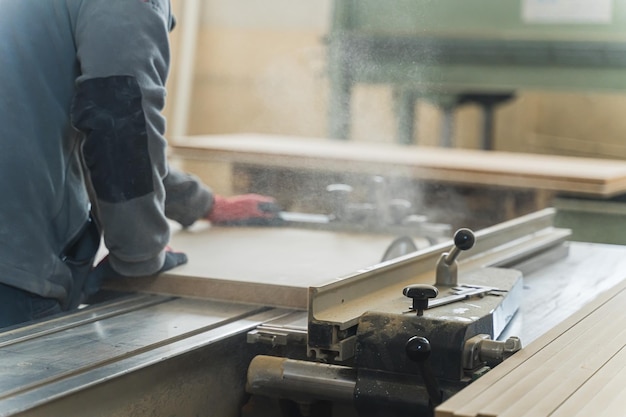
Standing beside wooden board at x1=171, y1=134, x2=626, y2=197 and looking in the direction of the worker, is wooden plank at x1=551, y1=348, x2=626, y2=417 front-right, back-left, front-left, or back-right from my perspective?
front-left

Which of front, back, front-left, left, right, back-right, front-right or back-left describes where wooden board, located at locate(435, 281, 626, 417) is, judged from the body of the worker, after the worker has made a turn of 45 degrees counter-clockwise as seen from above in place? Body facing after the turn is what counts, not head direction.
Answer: back-right

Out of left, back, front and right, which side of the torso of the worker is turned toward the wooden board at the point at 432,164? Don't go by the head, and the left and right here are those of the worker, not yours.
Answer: front

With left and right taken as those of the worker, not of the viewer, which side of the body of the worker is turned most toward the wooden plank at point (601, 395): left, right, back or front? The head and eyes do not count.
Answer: right

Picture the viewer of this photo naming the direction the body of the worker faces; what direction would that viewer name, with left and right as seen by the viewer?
facing away from the viewer and to the right of the viewer
